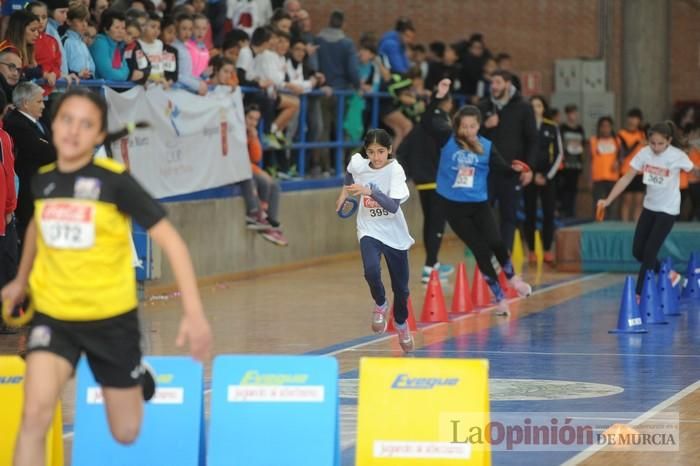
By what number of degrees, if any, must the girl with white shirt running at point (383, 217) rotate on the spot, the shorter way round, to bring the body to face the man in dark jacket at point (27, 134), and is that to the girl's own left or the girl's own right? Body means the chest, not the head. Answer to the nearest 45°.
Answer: approximately 90° to the girl's own right

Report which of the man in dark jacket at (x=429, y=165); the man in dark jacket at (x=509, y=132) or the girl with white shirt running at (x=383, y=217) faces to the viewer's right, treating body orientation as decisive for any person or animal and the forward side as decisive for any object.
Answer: the man in dark jacket at (x=429, y=165)

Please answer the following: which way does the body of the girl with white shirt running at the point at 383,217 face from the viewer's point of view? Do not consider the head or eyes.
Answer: toward the camera

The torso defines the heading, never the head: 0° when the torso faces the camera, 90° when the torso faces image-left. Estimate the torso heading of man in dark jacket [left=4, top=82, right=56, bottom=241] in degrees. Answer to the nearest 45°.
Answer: approximately 270°

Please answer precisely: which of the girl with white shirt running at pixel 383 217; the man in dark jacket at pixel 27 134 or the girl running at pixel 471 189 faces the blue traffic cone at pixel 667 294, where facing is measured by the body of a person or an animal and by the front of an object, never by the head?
the man in dark jacket

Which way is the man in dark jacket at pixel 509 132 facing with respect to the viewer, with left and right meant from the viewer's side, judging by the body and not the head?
facing the viewer and to the left of the viewer

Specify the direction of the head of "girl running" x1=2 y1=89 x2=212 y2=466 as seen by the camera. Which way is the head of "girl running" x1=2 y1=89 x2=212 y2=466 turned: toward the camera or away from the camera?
toward the camera

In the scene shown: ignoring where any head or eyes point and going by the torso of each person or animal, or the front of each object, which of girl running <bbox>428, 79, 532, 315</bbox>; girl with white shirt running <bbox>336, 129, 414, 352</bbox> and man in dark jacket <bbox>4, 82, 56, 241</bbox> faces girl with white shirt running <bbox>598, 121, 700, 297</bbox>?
the man in dark jacket

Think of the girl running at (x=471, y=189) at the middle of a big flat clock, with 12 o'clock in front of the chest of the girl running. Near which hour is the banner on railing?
The banner on railing is roughly at 4 o'clock from the girl running.

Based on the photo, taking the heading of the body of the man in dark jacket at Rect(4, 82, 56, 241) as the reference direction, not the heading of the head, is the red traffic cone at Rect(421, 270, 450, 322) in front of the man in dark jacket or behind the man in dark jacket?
in front

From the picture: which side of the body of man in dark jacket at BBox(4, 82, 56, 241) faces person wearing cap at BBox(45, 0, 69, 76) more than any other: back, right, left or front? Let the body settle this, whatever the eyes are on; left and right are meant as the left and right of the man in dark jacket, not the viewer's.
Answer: left

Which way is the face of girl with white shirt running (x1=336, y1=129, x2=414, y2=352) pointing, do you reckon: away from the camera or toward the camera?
toward the camera

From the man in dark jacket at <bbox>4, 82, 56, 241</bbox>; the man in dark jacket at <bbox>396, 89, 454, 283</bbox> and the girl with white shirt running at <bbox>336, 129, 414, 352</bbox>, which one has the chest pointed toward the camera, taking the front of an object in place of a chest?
the girl with white shirt running
